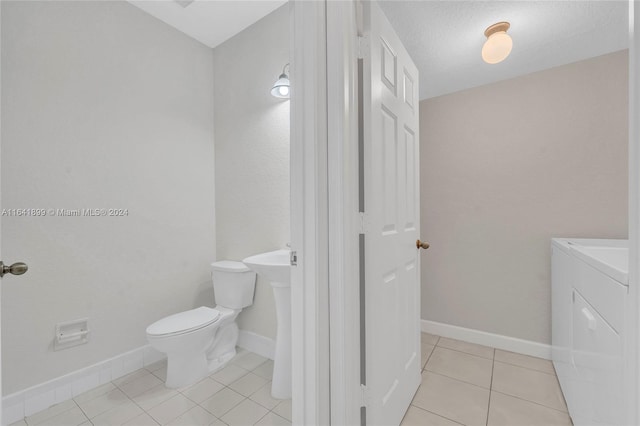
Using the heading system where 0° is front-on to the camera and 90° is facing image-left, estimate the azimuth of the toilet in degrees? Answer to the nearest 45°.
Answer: approximately 45°

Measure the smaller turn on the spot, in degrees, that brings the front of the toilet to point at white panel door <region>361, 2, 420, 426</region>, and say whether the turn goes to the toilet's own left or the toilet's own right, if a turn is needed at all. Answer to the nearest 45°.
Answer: approximately 90° to the toilet's own left

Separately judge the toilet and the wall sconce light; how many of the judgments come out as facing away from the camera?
0

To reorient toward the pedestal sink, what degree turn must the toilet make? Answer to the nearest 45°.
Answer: approximately 90° to its left

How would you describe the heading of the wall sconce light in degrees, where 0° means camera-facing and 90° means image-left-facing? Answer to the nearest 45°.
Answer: approximately 45°
